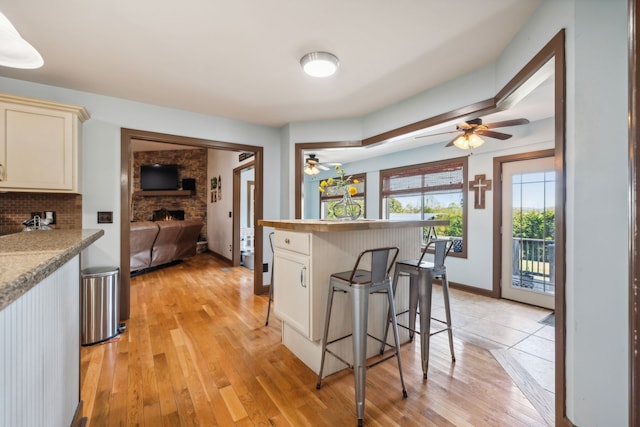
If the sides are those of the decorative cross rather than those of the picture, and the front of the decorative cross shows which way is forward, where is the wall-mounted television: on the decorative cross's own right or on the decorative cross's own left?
on the decorative cross's own right

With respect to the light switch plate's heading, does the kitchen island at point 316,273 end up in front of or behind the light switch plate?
in front

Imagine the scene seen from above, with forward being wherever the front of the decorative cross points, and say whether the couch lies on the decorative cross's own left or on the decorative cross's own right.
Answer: on the decorative cross's own right

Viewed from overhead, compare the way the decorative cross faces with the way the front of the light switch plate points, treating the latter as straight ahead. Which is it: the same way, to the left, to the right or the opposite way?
to the right

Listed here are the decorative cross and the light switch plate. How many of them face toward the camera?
2

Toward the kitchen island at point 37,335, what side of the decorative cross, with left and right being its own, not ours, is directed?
front

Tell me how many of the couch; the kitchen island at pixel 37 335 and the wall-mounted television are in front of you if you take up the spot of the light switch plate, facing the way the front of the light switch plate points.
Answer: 1

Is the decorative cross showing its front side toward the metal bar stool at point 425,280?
yes

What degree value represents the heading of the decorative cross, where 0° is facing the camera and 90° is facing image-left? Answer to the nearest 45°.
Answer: approximately 0°

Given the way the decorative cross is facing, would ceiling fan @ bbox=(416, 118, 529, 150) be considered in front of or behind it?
in front
